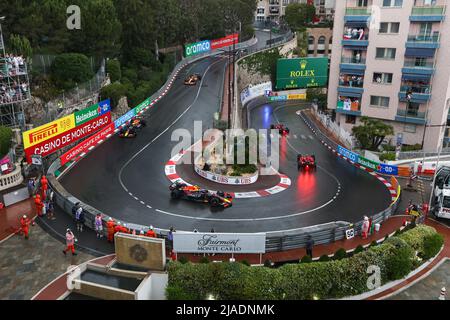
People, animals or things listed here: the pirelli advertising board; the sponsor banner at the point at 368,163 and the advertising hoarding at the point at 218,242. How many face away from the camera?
0

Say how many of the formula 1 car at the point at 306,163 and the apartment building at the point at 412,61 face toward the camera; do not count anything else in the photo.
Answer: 1

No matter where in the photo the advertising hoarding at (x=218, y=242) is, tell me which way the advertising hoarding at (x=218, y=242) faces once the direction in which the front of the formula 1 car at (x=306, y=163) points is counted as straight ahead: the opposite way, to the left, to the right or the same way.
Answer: the opposite way

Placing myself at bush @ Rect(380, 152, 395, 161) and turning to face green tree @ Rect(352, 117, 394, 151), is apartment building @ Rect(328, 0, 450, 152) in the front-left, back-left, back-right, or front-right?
front-right

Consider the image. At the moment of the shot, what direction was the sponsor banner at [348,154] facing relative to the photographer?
facing the viewer and to the left of the viewer

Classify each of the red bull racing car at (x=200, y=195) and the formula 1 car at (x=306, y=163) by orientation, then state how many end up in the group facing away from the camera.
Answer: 1

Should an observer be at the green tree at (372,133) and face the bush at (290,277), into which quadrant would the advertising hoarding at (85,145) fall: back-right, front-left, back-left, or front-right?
front-right

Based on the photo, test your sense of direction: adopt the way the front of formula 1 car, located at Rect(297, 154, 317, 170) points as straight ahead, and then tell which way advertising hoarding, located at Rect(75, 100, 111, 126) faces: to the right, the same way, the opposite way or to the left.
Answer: to the right

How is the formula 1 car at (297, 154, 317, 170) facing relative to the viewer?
away from the camera

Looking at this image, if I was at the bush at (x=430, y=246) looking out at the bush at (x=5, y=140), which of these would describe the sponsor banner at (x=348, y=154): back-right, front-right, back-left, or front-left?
front-right

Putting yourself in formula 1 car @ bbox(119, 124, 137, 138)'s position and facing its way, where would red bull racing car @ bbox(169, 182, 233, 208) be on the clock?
The red bull racing car is roughly at 10 o'clock from the formula 1 car.

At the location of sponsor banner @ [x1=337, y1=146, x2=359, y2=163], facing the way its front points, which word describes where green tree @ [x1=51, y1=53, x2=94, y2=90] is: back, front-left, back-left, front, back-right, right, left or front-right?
front-right

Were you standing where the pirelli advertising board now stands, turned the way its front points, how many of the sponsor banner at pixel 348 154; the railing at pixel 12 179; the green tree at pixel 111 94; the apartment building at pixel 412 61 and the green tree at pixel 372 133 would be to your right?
1

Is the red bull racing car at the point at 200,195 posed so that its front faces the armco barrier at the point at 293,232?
yes

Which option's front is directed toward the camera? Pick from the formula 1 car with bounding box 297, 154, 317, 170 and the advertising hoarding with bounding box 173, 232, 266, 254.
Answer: the advertising hoarding

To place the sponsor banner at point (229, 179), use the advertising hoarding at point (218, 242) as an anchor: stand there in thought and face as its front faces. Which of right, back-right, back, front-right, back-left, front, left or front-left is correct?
back

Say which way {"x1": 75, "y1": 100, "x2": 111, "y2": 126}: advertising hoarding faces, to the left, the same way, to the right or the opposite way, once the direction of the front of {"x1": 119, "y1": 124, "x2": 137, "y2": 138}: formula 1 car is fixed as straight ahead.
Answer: to the left

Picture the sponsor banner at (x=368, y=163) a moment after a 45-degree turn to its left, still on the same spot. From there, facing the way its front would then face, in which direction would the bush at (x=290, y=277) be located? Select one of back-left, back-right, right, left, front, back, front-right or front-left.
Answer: front

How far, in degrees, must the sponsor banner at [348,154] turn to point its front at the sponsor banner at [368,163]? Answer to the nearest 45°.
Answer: approximately 90° to its left

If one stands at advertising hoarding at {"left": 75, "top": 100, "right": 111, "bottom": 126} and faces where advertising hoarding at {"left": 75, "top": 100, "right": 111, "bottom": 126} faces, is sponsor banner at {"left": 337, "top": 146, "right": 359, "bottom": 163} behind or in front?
in front

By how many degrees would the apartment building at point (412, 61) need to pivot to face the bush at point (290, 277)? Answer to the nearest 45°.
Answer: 0° — it already faces it

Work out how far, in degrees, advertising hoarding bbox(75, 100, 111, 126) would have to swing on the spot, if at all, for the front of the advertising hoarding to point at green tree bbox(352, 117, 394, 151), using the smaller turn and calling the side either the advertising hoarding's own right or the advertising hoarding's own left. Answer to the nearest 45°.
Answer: approximately 45° to the advertising hoarding's own left

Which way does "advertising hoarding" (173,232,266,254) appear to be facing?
toward the camera
